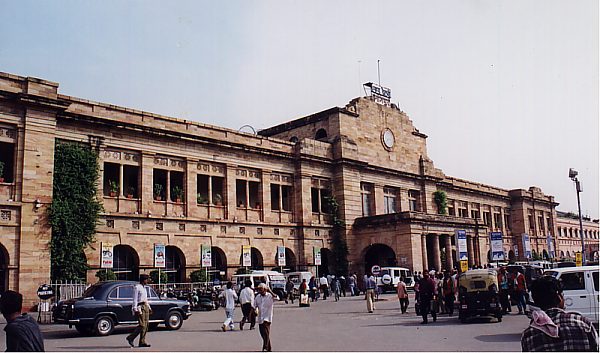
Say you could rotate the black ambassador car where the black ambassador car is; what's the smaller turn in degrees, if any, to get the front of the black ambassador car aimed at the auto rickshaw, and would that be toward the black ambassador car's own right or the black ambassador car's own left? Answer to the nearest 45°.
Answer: approximately 45° to the black ambassador car's own right

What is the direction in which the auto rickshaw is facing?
away from the camera

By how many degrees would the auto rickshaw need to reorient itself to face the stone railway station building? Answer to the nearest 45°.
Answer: approximately 45° to its left

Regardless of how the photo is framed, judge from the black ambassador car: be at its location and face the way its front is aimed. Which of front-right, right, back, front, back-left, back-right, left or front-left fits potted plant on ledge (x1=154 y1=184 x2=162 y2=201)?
front-left

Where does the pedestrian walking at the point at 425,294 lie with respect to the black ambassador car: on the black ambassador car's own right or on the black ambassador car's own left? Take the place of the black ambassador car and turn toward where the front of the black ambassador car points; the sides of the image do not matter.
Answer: on the black ambassador car's own right

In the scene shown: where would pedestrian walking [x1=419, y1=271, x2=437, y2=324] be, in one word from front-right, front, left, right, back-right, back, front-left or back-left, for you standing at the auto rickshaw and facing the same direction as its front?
left

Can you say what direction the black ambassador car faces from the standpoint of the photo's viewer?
facing away from the viewer and to the right of the viewer

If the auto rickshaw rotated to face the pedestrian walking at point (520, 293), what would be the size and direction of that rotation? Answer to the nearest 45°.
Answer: approximately 45° to its right

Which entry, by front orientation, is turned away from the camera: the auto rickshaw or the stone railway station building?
the auto rickshaw

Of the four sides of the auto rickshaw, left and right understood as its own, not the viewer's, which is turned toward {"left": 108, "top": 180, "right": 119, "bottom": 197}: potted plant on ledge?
left
